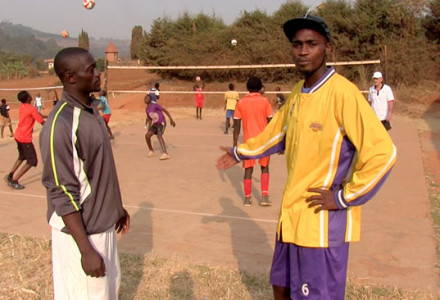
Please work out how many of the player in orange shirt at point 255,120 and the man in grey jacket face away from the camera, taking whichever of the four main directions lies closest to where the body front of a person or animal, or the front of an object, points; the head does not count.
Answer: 1

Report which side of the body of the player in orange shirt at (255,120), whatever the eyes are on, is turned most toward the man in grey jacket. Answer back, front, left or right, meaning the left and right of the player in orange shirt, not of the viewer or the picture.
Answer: back

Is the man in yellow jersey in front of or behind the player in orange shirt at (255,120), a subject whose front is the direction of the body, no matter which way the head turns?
behind

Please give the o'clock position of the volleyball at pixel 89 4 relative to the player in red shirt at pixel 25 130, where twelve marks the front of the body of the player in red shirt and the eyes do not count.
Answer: The volleyball is roughly at 11 o'clock from the player in red shirt.

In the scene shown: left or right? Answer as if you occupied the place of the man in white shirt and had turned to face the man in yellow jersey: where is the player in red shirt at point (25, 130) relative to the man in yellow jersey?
right

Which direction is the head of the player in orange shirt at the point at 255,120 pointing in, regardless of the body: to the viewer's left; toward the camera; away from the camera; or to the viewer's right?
away from the camera

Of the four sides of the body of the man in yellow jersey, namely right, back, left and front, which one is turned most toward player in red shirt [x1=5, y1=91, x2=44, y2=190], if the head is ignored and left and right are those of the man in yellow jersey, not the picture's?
right

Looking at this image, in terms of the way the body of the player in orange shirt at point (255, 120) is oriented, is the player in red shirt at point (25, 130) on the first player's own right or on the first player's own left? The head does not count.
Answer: on the first player's own left

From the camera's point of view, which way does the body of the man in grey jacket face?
to the viewer's right

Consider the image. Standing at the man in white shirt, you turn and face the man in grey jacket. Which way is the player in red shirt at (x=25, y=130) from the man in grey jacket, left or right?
right

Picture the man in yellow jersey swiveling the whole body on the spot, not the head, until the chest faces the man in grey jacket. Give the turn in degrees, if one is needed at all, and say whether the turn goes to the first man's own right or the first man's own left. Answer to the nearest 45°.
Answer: approximately 45° to the first man's own right

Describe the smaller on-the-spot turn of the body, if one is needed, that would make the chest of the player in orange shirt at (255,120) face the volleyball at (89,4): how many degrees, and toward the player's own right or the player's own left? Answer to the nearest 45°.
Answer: approximately 45° to the player's own left

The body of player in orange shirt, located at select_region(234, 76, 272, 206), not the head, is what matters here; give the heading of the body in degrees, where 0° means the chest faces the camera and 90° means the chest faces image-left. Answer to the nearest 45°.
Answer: approximately 180°

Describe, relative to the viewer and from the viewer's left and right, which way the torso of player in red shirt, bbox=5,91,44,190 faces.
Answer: facing away from the viewer and to the right of the viewer
